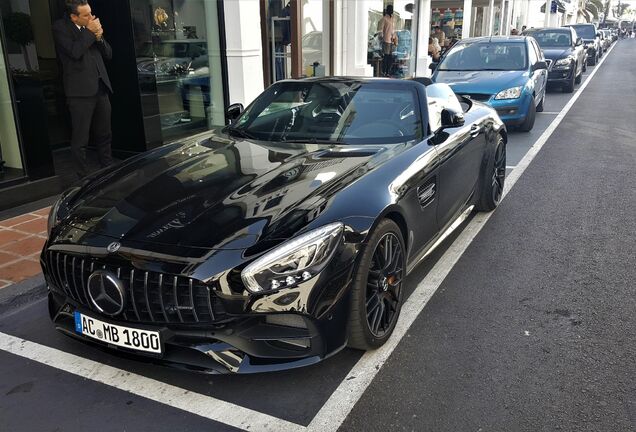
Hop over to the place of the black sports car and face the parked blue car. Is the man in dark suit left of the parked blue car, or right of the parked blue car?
left

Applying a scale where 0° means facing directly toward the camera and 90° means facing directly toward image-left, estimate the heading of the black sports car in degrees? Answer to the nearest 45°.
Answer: approximately 45°

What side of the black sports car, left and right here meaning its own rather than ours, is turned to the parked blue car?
back

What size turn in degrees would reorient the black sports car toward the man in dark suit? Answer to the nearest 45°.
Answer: approximately 90° to its right

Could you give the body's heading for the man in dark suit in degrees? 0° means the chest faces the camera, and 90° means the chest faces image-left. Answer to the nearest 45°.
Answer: approximately 315°

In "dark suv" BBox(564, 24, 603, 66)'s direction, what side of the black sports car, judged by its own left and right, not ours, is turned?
back
